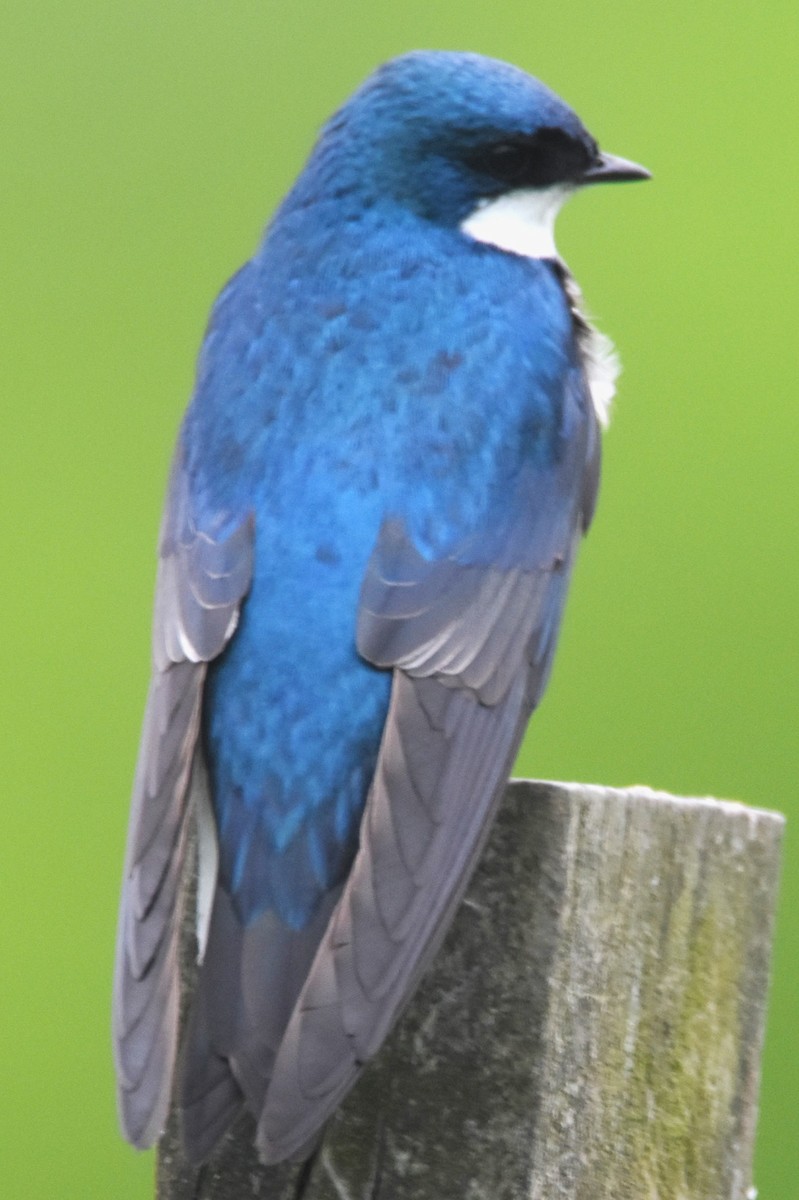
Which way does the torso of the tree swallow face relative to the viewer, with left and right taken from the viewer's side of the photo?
facing away from the viewer and to the right of the viewer
